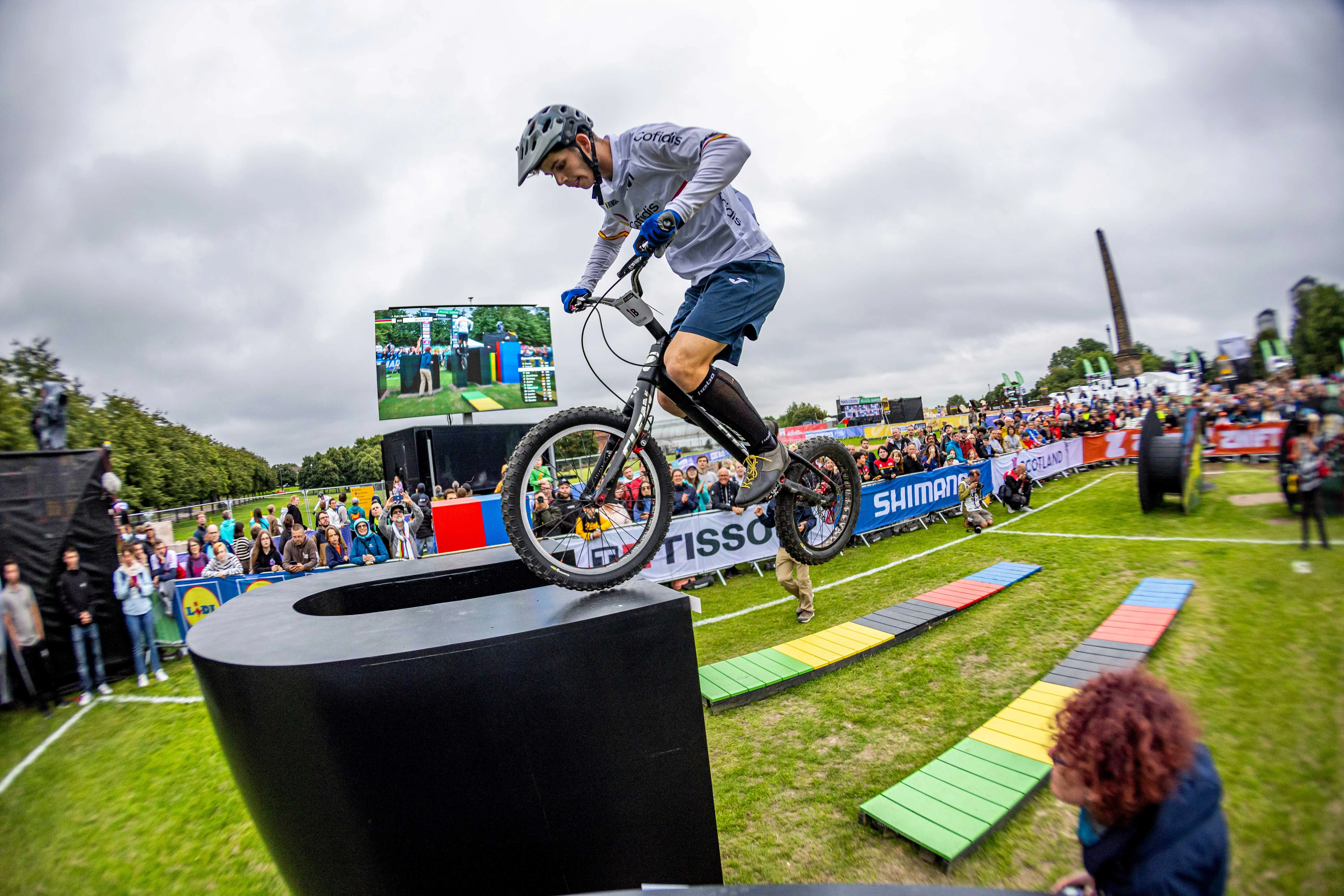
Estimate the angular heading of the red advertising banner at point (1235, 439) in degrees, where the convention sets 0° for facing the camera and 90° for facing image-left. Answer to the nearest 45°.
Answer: approximately 0°

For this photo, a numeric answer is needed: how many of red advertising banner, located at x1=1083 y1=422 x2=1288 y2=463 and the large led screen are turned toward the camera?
2

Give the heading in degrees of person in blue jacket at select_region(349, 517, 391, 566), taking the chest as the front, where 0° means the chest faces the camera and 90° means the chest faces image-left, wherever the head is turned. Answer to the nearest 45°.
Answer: approximately 0°

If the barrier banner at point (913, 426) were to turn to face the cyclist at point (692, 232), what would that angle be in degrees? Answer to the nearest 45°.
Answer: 0° — it already faces them
